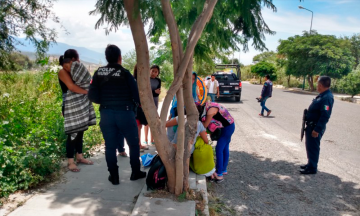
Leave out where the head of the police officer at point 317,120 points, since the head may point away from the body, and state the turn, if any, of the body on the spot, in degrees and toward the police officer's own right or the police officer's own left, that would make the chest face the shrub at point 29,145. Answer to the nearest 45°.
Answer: approximately 45° to the police officer's own left

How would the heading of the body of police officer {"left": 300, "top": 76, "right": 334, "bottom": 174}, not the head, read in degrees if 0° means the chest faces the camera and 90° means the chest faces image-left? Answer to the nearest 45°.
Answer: approximately 90°

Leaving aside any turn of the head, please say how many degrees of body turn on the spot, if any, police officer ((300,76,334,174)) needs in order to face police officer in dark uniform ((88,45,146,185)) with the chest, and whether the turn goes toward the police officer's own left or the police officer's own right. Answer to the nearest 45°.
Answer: approximately 45° to the police officer's own left
